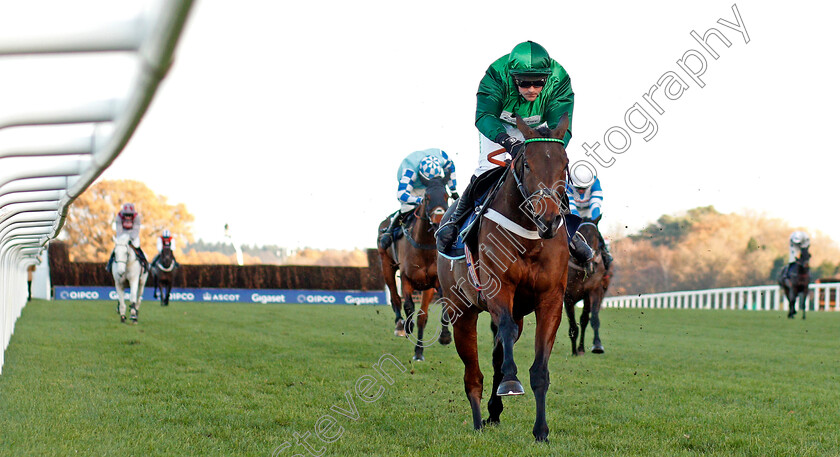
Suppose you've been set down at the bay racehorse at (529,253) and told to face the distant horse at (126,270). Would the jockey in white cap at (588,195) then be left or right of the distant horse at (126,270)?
right

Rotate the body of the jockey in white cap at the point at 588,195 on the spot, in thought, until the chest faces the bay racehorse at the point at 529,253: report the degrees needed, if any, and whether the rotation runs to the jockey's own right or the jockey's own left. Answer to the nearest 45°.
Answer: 0° — they already face it

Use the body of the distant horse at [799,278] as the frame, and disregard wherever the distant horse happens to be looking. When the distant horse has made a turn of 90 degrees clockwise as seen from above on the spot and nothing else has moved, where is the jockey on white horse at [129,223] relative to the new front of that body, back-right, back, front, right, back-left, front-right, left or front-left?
front

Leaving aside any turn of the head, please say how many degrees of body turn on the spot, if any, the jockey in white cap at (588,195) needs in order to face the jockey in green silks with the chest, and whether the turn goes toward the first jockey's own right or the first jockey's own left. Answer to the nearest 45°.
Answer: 0° — they already face them

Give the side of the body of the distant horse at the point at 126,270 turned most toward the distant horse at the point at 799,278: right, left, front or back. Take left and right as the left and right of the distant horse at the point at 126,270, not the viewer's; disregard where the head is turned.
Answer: left

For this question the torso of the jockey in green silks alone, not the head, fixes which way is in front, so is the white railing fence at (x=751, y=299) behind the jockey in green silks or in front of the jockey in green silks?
behind

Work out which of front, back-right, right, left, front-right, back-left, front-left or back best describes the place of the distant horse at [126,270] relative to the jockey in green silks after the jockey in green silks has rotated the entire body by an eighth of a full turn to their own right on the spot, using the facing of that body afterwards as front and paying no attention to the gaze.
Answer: right

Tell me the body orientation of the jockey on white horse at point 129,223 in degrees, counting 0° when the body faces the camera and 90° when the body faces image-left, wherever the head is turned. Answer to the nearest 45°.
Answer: approximately 0°

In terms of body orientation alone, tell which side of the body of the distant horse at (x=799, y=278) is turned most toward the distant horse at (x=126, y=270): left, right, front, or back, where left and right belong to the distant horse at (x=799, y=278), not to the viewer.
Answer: right

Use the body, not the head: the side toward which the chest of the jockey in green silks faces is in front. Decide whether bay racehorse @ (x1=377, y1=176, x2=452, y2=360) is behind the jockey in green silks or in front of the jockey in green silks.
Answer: behind

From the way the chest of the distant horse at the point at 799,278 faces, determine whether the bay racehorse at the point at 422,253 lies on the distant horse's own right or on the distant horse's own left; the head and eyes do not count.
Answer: on the distant horse's own right

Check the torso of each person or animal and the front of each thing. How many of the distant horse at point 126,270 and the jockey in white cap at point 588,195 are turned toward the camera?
2

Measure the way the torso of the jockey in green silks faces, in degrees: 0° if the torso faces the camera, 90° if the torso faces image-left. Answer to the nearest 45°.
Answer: approximately 0°
